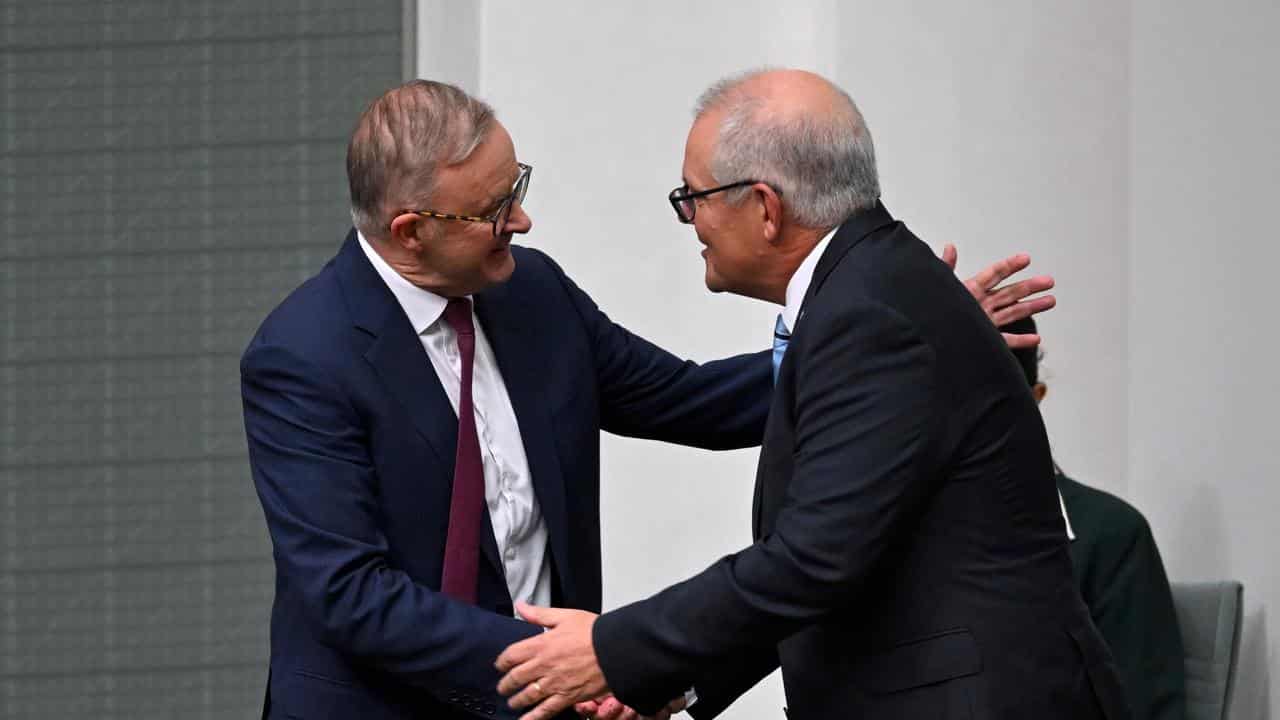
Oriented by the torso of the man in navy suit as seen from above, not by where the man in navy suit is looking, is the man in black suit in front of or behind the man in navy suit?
in front

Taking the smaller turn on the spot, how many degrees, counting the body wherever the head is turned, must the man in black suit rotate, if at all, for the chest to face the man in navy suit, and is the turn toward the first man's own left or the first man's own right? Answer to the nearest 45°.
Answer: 0° — they already face them

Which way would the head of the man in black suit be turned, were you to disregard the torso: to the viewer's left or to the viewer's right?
to the viewer's left

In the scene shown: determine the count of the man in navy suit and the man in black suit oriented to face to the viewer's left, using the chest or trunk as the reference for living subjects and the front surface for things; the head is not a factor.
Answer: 1

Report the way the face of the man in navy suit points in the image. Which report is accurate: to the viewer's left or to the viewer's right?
to the viewer's right

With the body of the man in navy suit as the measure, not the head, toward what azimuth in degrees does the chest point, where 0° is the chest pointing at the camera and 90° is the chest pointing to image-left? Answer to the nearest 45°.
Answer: approximately 315°

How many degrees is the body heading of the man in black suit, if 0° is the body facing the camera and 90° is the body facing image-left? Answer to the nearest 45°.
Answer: approximately 90°
